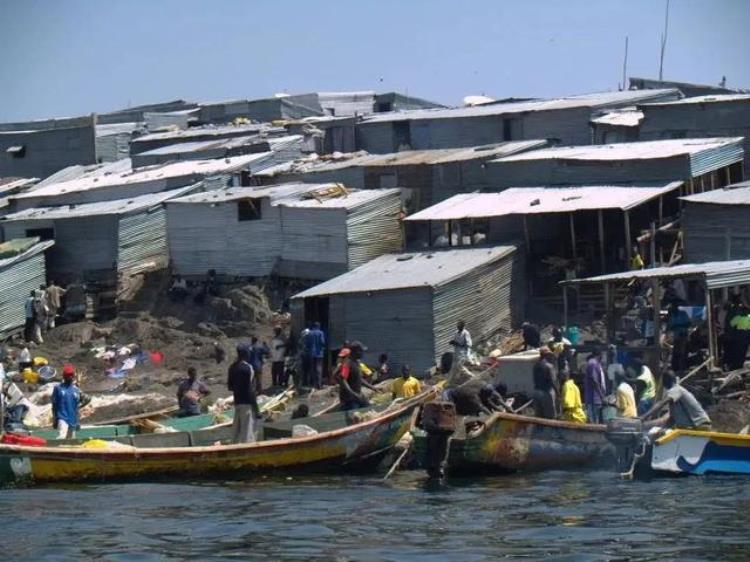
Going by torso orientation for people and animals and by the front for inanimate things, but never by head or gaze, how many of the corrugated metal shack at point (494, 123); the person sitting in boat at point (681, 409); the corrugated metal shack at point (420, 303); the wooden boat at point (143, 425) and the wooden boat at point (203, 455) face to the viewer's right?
2

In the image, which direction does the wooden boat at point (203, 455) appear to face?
to the viewer's right

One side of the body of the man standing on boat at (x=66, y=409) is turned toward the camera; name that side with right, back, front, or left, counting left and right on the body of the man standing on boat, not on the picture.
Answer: front

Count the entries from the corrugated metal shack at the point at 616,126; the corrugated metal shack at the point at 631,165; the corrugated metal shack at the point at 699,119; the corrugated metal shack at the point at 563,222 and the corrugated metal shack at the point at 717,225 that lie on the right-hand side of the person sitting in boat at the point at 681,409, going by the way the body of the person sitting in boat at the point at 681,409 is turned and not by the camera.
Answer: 5

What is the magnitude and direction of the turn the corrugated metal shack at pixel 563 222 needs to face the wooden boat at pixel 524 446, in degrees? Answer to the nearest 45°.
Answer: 0° — it already faces it

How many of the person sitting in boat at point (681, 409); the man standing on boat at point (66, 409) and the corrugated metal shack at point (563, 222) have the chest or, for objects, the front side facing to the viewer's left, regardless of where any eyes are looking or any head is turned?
1

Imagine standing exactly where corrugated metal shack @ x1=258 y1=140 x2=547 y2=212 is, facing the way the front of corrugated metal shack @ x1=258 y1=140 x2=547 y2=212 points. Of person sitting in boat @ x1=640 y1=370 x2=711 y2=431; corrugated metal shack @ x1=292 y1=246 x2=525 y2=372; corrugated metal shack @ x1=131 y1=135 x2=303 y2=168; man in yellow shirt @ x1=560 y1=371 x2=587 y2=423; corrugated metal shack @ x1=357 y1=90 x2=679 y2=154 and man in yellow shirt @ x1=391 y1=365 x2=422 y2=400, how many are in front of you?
4

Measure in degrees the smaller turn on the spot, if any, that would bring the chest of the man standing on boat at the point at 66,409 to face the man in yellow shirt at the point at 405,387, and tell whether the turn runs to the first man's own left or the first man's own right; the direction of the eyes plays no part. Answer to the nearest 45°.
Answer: approximately 90° to the first man's own left

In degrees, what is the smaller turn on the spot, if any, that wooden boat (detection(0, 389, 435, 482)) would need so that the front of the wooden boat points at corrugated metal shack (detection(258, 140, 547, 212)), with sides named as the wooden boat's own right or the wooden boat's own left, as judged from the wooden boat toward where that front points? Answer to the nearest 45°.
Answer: approximately 90° to the wooden boat's own left

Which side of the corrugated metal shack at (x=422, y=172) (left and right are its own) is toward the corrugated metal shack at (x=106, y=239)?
right

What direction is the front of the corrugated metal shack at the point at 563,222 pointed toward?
toward the camera

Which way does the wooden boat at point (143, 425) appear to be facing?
to the viewer's right

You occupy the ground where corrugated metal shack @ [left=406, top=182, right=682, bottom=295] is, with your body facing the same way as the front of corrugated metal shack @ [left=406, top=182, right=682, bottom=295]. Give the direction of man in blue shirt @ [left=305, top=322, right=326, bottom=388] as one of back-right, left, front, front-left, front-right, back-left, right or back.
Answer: front-right

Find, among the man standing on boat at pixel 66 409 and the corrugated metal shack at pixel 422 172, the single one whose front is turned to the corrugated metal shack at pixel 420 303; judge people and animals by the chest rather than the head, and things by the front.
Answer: the corrugated metal shack at pixel 422 172

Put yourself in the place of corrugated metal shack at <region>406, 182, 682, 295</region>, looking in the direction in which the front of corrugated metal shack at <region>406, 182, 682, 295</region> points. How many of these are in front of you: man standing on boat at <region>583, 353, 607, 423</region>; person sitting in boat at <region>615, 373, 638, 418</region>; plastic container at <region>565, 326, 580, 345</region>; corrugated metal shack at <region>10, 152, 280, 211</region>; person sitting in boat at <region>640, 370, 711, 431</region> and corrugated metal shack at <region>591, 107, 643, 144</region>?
4

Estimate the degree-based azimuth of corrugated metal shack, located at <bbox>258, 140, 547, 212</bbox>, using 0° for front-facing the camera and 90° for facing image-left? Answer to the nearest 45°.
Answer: approximately 0°

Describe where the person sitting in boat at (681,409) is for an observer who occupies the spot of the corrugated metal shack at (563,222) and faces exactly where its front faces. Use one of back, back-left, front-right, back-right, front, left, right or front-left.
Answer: front

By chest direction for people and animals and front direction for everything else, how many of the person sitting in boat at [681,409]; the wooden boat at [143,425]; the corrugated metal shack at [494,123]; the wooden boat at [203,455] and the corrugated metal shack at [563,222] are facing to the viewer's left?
1
